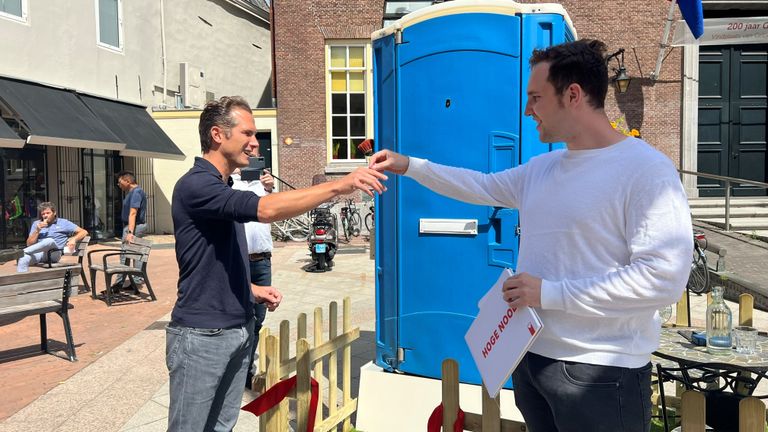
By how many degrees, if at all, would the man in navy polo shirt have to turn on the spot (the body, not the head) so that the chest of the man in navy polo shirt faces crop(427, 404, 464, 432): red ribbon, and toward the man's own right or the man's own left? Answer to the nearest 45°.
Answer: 0° — they already face it

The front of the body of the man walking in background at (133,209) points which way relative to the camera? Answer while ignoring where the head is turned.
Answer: to the viewer's left

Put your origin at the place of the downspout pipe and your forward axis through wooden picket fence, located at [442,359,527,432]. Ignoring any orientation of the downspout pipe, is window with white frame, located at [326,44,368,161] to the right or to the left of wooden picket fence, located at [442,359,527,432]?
left

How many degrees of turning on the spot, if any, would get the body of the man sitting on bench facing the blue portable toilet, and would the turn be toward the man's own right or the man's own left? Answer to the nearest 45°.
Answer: approximately 45° to the man's own left

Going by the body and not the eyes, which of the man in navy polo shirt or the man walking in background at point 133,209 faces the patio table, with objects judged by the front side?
the man in navy polo shirt

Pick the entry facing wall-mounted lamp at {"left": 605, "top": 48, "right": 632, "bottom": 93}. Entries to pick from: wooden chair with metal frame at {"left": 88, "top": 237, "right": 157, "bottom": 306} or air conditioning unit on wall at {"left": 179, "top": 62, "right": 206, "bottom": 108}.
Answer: the air conditioning unit on wall

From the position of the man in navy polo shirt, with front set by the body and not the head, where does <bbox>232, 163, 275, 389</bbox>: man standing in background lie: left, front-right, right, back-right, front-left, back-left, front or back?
left

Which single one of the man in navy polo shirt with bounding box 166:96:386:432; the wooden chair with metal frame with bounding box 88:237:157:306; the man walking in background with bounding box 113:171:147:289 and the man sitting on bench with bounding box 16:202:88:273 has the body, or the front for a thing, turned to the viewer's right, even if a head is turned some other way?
the man in navy polo shirt

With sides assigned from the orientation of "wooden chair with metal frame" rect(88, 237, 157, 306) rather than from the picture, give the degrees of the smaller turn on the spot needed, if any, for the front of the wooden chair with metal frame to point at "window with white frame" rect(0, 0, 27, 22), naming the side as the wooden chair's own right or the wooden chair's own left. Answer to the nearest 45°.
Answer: approximately 135° to the wooden chair's own right

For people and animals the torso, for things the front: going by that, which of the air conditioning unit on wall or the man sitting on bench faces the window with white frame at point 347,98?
the air conditioning unit on wall

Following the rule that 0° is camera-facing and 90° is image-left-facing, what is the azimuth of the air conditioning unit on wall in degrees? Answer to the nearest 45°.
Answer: approximately 315°

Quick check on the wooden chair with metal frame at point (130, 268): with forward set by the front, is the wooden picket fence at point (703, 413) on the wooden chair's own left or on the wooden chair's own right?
on the wooden chair's own left

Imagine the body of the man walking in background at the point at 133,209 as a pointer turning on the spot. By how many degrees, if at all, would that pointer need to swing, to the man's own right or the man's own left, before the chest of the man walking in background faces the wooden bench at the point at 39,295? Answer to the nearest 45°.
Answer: approximately 90° to the man's own left

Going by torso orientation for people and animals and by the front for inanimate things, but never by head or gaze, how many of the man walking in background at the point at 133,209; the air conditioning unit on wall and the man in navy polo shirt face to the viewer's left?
1

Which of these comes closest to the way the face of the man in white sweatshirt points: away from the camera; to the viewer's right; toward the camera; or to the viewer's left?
to the viewer's left

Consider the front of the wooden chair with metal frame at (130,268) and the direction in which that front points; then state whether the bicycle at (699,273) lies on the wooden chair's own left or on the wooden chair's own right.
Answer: on the wooden chair's own left
